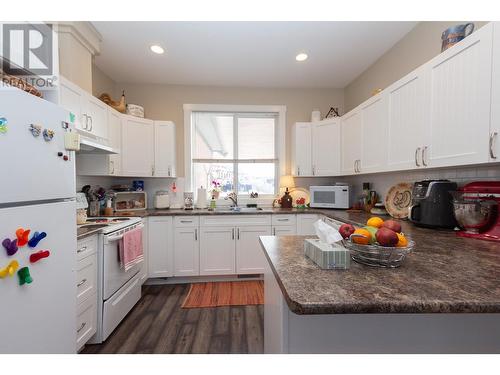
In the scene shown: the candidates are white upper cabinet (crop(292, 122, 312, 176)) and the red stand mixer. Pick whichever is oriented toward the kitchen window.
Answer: the red stand mixer

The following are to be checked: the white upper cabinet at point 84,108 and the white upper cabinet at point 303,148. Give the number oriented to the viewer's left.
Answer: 0

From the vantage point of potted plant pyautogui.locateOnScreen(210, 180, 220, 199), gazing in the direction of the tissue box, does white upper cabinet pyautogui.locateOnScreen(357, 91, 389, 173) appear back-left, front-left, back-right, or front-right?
front-left

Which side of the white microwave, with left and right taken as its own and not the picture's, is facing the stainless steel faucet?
right

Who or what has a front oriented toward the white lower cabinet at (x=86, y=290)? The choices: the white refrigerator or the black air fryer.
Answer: the black air fryer

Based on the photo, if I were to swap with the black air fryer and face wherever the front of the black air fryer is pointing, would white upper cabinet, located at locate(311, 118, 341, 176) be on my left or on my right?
on my right

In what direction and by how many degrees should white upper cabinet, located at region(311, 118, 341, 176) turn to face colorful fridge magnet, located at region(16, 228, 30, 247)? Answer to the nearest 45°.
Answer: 0° — it already faces it

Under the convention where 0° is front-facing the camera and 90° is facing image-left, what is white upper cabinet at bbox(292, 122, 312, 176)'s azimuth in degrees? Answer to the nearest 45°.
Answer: approximately 0°

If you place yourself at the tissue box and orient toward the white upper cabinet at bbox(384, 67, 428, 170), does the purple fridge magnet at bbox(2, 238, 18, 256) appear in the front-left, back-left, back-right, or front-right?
back-left

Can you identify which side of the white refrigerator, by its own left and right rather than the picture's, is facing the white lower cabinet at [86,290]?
left

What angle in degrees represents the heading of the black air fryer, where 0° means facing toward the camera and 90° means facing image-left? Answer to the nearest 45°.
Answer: approximately 45°

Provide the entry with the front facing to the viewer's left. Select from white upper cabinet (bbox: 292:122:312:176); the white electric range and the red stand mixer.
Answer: the red stand mixer

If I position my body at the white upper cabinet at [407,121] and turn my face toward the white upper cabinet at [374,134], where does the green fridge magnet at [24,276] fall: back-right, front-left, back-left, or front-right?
back-left

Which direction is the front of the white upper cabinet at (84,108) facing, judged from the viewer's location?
facing the viewer and to the right of the viewer

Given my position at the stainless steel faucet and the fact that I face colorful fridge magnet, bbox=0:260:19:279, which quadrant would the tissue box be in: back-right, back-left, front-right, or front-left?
front-left

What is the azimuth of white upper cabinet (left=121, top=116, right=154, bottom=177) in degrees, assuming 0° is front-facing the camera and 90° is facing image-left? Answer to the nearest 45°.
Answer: approximately 315°

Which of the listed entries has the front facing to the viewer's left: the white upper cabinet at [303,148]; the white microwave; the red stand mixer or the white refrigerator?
the red stand mixer

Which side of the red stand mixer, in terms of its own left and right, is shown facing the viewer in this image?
left

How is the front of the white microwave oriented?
toward the camera
